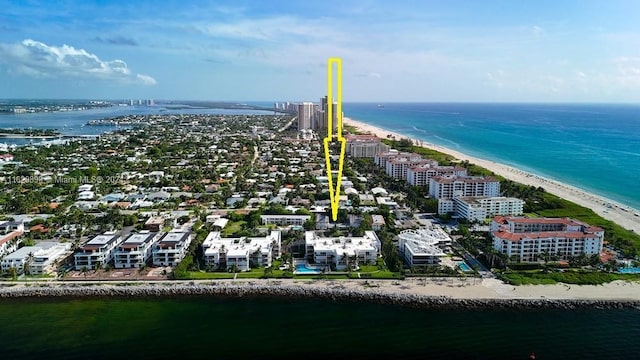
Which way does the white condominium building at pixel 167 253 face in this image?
toward the camera

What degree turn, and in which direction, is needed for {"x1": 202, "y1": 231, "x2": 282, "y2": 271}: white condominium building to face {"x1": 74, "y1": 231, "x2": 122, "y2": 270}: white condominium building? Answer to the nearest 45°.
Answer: approximately 90° to its right

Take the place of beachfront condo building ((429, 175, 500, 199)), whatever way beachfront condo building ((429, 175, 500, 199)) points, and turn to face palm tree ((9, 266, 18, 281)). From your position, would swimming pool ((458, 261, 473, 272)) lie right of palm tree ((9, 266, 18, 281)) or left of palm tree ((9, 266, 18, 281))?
left

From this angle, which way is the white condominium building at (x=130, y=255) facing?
toward the camera

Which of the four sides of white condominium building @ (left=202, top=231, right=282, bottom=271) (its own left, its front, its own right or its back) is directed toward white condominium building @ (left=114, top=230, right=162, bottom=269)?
right

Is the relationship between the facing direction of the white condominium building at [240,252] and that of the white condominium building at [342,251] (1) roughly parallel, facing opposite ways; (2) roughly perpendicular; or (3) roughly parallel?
roughly parallel

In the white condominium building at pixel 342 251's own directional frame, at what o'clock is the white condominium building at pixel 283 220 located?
the white condominium building at pixel 283 220 is roughly at 5 o'clock from the white condominium building at pixel 342 251.

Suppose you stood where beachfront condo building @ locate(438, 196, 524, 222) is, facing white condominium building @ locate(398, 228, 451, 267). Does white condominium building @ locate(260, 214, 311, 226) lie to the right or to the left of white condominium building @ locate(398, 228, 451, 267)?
right

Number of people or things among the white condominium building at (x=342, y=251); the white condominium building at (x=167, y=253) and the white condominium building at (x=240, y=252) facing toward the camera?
3

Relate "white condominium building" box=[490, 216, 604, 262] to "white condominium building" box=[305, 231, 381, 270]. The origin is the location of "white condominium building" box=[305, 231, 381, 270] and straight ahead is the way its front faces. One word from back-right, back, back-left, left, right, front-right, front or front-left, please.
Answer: left

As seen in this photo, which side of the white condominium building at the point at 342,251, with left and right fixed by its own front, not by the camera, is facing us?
front

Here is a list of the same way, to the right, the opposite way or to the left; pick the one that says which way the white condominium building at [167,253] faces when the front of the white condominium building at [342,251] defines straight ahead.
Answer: the same way

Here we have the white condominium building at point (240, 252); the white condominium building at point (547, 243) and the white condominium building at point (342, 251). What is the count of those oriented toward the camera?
3

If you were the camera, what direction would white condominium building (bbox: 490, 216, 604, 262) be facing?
facing the viewer

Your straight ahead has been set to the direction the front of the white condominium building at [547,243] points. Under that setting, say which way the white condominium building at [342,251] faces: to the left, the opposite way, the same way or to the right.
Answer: the same way

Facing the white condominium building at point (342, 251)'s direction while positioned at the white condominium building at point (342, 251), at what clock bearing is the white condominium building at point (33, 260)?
the white condominium building at point (33, 260) is roughly at 3 o'clock from the white condominium building at point (342, 251).
